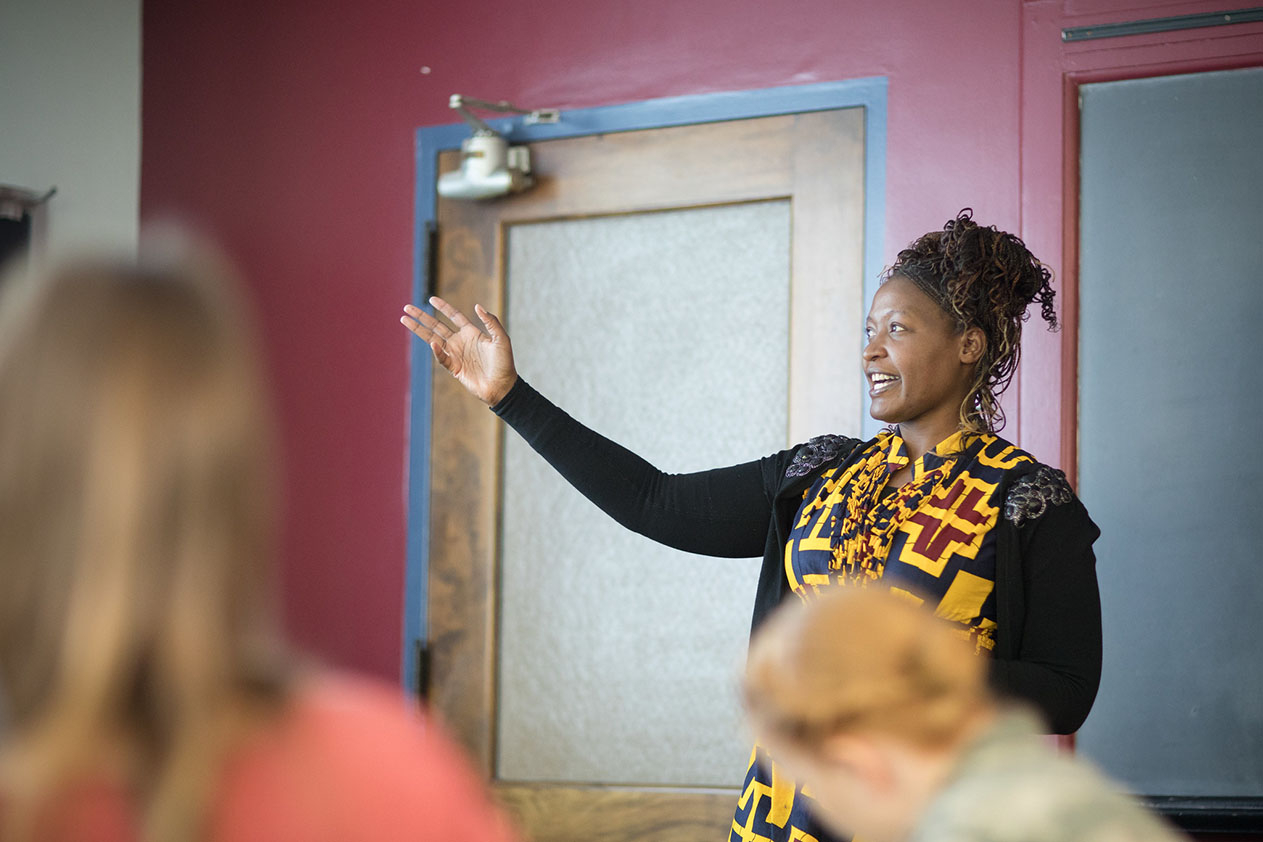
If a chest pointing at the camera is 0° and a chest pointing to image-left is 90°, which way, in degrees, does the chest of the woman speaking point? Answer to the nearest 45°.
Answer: approximately 45°

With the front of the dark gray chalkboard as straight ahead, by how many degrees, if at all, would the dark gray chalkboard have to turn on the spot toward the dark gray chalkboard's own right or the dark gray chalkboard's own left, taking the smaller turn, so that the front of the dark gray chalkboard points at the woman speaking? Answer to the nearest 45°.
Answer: approximately 45° to the dark gray chalkboard's own right

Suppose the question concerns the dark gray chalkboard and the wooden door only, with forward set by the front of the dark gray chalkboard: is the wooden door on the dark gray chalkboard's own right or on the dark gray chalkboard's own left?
on the dark gray chalkboard's own right

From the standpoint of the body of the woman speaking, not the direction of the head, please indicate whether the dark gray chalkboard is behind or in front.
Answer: behind

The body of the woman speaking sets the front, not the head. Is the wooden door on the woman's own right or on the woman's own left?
on the woman's own right
